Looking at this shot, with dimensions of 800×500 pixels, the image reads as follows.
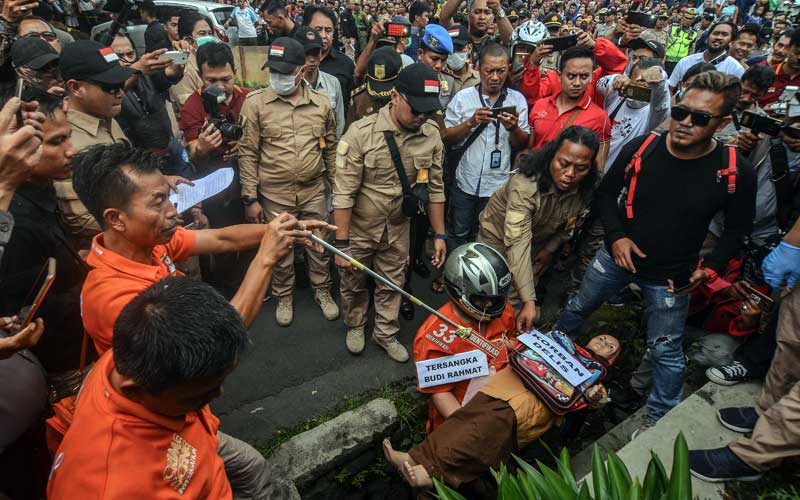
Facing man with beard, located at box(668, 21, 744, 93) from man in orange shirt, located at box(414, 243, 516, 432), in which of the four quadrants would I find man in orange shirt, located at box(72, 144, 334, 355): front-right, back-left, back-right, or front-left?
back-left

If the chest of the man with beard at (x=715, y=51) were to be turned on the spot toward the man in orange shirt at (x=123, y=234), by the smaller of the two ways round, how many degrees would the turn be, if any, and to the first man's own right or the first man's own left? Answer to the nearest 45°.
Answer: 0° — they already face them

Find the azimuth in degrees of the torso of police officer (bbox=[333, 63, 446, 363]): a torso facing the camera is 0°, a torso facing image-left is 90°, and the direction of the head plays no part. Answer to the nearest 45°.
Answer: approximately 315°

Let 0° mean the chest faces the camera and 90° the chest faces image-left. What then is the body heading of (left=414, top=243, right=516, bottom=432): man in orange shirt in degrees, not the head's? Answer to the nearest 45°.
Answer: approximately 315°

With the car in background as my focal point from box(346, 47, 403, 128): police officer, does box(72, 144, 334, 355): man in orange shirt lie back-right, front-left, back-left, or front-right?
back-left

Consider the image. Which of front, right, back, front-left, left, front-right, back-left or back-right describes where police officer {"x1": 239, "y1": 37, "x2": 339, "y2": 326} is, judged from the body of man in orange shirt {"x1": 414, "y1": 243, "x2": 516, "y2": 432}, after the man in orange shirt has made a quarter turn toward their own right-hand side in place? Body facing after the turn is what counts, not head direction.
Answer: right

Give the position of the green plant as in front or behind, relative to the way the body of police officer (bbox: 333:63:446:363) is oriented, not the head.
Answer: in front

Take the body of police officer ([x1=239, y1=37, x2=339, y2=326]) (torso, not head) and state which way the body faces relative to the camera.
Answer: toward the camera

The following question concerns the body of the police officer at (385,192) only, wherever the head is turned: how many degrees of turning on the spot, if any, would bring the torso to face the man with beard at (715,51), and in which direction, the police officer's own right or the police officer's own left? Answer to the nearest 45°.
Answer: approximately 90° to the police officer's own left

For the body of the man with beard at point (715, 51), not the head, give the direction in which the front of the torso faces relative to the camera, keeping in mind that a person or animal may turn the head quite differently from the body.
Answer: toward the camera

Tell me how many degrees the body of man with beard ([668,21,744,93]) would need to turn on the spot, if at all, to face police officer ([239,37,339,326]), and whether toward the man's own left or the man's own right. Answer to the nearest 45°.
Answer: approximately 45° to the man's own right
